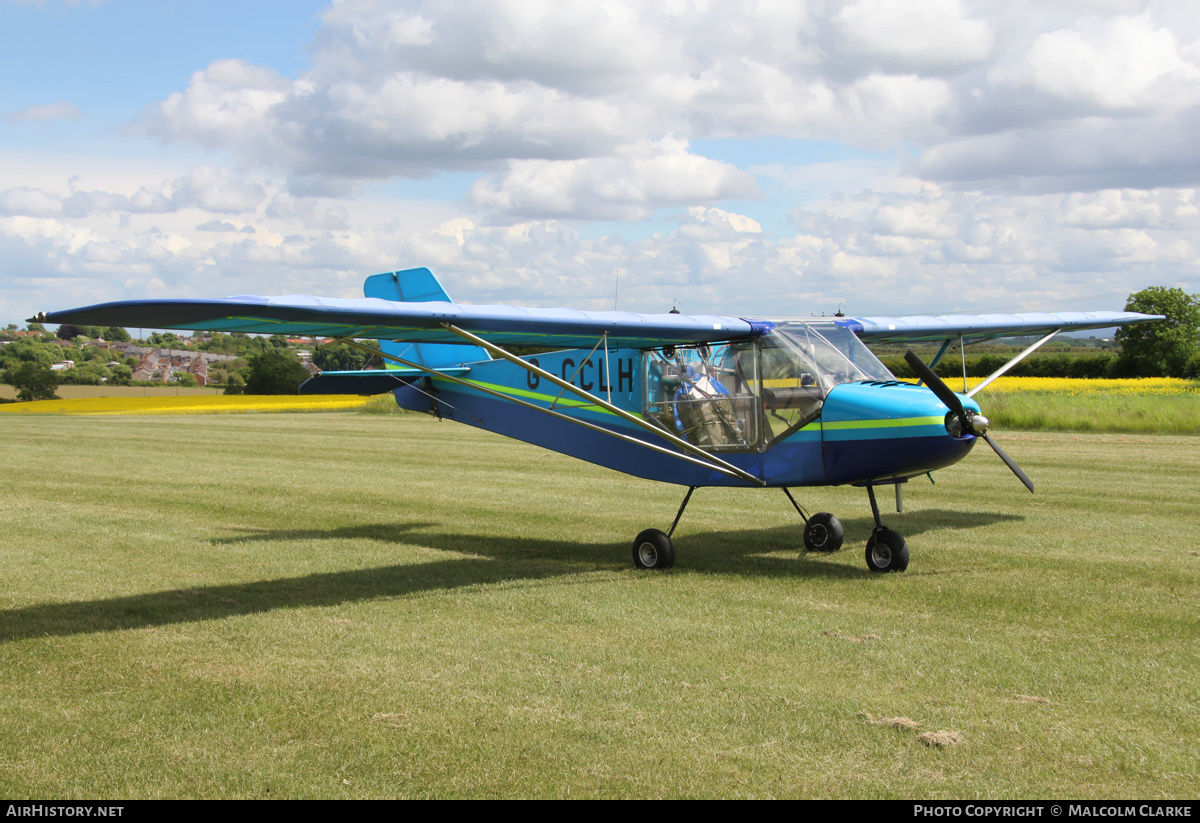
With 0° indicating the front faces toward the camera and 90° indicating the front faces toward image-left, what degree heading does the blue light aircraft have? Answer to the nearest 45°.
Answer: approximately 315°
